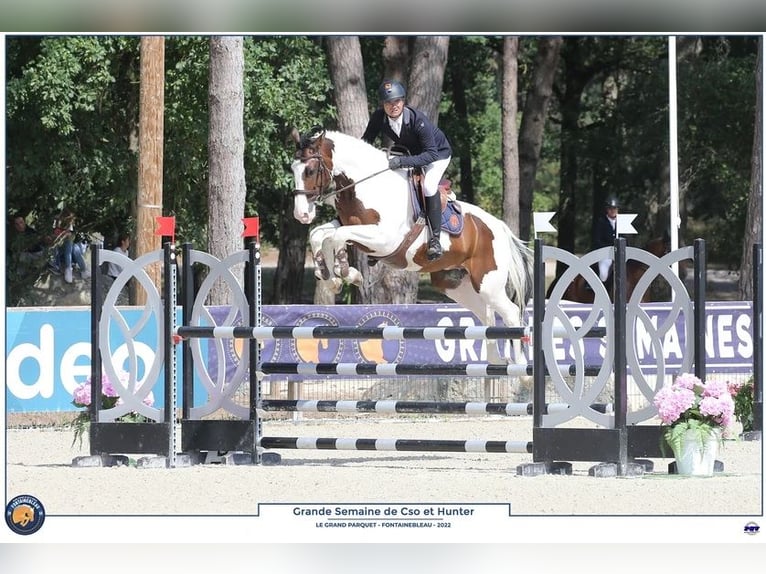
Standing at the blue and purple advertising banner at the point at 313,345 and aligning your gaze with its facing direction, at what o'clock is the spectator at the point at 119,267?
The spectator is roughly at 5 o'clock from the blue and purple advertising banner.

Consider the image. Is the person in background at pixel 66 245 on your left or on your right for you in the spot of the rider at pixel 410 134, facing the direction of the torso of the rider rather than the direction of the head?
on your right

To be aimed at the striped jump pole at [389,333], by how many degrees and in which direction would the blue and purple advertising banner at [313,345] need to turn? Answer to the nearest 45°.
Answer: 0° — it already faces it

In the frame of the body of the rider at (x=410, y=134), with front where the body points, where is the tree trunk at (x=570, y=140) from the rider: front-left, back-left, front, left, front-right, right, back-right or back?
back-right

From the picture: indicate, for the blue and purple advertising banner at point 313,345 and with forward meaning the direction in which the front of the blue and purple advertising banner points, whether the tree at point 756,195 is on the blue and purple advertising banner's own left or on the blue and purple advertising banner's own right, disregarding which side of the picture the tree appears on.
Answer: on the blue and purple advertising banner's own left

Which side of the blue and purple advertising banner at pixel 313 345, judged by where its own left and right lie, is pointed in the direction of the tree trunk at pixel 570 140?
back

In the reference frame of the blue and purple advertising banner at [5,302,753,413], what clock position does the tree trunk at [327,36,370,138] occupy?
The tree trunk is roughly at 6 o'clock from the blue and purple advertising banner.

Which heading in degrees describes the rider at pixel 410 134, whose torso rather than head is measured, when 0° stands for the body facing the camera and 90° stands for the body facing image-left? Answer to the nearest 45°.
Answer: approximately 45°

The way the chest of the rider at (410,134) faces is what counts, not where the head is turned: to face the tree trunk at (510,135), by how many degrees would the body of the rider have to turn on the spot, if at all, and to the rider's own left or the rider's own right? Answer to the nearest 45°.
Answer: approximately 135° to the rider's own right

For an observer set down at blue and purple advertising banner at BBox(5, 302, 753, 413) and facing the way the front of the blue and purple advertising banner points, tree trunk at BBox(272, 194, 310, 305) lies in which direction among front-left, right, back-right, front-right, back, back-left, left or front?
back

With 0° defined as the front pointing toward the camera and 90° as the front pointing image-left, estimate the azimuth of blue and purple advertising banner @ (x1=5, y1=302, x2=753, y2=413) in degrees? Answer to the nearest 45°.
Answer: approximately 0°

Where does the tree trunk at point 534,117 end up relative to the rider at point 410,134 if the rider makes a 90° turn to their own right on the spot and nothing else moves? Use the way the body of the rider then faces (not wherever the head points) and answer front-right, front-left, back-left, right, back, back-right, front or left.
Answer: front-right

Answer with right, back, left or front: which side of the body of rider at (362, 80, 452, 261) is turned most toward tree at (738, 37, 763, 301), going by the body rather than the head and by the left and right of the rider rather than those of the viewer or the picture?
back
